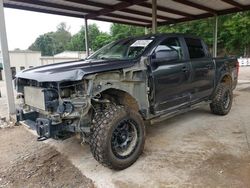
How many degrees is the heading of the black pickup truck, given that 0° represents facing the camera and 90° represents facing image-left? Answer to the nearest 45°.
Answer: approximately 45°
